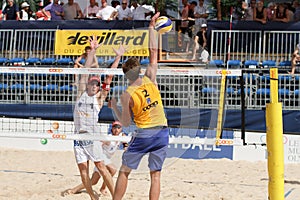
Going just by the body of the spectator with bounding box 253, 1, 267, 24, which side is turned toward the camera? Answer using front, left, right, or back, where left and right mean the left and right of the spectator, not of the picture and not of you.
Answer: front

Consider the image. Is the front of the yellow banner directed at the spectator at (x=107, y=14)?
no

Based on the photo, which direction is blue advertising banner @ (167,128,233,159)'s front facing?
toward the camera

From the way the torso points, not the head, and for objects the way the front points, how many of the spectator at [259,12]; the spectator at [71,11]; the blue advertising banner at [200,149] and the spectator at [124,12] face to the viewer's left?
0

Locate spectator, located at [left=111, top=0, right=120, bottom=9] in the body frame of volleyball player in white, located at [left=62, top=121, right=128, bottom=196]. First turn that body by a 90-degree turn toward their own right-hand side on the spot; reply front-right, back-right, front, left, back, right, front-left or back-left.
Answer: back-right

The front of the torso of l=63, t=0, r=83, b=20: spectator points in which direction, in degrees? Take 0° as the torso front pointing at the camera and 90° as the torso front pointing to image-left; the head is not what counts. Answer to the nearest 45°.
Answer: approximately 0°

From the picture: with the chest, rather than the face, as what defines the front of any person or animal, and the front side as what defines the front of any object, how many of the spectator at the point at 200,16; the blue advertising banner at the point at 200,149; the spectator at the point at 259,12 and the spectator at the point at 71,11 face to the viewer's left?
0

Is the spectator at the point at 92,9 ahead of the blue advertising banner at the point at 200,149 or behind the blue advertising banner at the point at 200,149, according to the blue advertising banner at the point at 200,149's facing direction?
behind

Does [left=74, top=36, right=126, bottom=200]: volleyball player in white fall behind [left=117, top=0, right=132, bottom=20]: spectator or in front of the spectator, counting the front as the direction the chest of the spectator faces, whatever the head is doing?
in front

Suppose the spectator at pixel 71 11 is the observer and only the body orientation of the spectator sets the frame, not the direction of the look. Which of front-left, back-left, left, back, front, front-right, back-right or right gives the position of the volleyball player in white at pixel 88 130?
front
